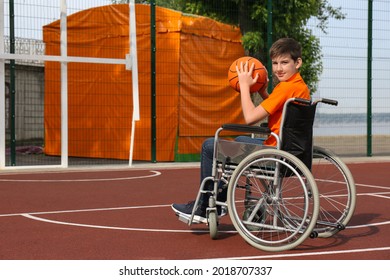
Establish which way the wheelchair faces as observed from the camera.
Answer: facing away from the viewer and to the left of the viewer

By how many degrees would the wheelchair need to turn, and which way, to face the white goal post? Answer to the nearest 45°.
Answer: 0° — it already faces it

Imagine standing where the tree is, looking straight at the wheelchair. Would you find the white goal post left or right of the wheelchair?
right
